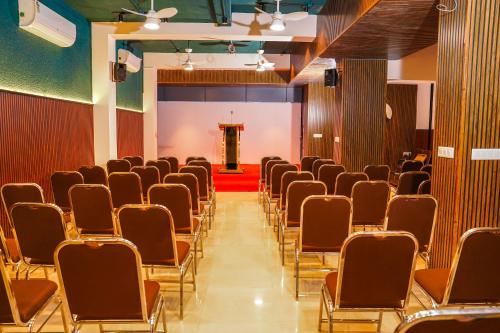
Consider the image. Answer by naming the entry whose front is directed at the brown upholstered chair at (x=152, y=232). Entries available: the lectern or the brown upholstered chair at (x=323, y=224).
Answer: the lectern

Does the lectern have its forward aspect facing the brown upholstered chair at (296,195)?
yes

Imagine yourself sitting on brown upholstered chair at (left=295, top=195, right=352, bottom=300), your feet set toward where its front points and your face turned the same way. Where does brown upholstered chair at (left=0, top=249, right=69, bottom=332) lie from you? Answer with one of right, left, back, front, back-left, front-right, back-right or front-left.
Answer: back-left

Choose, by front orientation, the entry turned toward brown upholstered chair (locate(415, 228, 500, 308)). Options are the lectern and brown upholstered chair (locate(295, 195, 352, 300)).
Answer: the lectern

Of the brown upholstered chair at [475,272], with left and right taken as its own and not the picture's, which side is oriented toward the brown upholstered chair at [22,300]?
left

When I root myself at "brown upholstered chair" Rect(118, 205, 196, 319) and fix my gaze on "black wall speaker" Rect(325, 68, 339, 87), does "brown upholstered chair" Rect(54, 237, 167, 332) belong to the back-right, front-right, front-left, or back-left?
back-right

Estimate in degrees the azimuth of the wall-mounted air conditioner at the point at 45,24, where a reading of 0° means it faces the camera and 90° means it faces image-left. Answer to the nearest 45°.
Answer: approximately 315°

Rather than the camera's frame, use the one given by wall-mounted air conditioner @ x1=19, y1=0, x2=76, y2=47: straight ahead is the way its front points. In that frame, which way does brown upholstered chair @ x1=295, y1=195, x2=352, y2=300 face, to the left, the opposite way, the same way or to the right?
to the left

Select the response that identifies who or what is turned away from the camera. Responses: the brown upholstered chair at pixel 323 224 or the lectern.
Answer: the brown upholstered chair

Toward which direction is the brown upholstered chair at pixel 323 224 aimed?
away from the camera

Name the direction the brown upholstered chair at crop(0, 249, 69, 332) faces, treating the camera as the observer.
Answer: facing away from the viewer and to the right of the viewer
